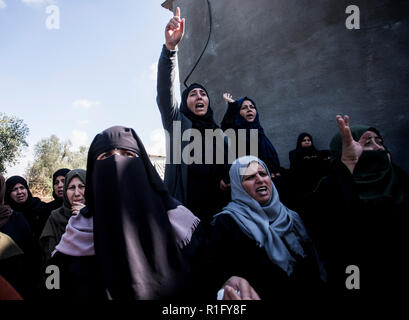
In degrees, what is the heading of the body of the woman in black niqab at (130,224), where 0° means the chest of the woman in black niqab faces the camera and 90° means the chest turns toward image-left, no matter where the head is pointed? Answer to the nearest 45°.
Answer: approximately 0°
